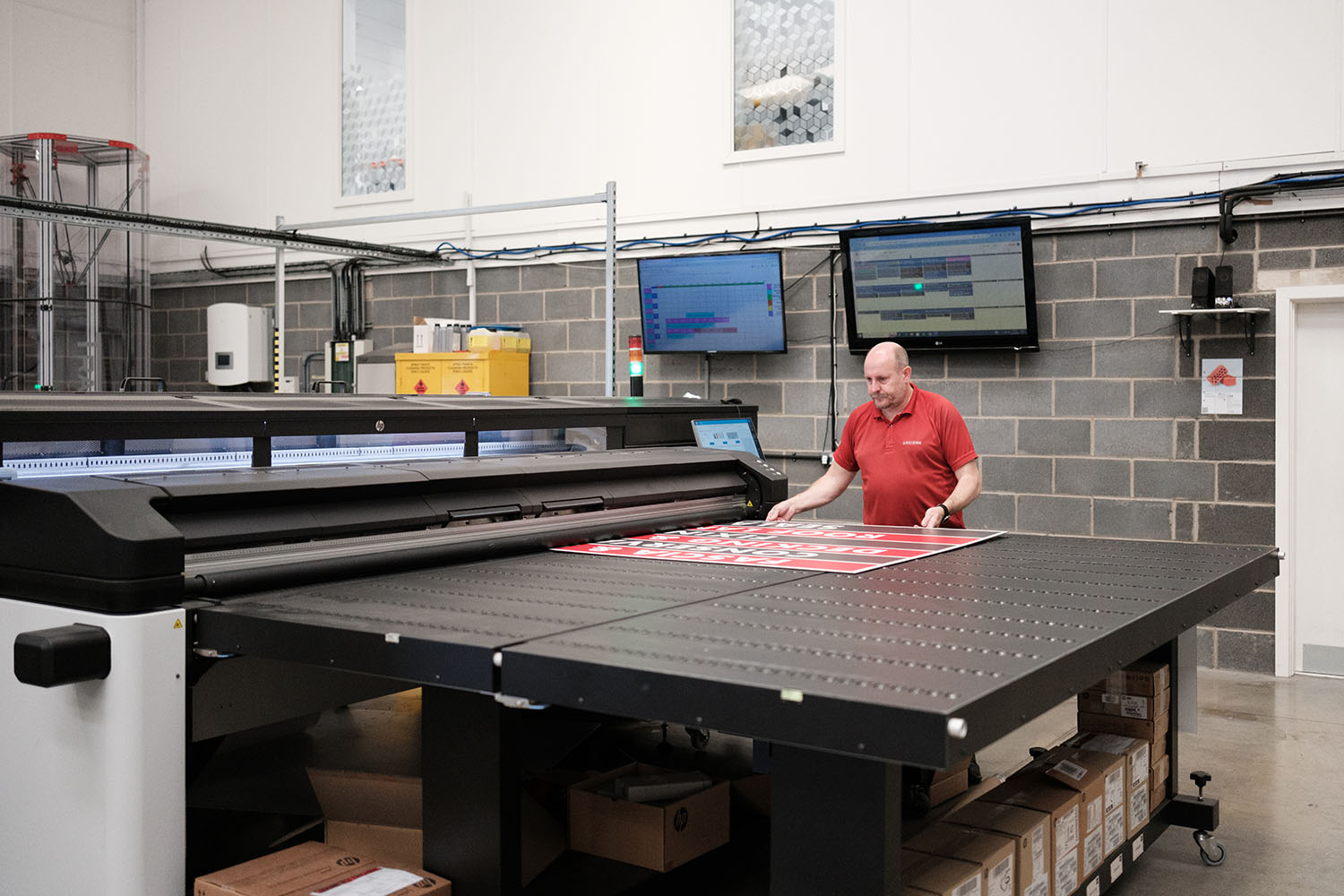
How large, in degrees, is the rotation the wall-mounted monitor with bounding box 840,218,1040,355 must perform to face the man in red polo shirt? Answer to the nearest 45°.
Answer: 0° — it already faces them

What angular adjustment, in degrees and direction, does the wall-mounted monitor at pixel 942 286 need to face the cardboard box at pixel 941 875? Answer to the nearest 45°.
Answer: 0° — it already faces it

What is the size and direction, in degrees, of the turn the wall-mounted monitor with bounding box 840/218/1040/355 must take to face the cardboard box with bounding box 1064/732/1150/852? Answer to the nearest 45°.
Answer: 0° — it already faces it

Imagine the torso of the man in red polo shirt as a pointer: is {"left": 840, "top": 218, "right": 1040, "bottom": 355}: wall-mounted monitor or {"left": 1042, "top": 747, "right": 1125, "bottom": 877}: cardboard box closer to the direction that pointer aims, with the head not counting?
the cardboard box

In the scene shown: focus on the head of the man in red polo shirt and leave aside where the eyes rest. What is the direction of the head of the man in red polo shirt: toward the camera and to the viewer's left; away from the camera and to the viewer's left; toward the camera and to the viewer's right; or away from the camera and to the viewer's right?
toward the camera and to the viewer's left

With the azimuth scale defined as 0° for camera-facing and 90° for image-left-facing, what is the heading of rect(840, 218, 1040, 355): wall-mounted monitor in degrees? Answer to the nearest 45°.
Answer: approximately 0°

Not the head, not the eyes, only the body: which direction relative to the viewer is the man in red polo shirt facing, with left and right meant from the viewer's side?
facing the viewer and to the left of the viewer

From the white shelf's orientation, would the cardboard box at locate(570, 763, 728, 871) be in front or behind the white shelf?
in front

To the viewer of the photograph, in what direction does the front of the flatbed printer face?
facing the viewer and to the right of the viewer

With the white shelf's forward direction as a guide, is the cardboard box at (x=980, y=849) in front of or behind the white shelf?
in front

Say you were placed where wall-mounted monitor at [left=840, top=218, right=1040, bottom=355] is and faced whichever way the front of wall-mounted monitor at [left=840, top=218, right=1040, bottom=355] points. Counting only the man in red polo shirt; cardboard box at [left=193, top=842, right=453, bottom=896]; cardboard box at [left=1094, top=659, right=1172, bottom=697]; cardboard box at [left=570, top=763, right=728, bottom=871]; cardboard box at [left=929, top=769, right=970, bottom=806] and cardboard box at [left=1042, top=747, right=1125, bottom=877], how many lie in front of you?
6
